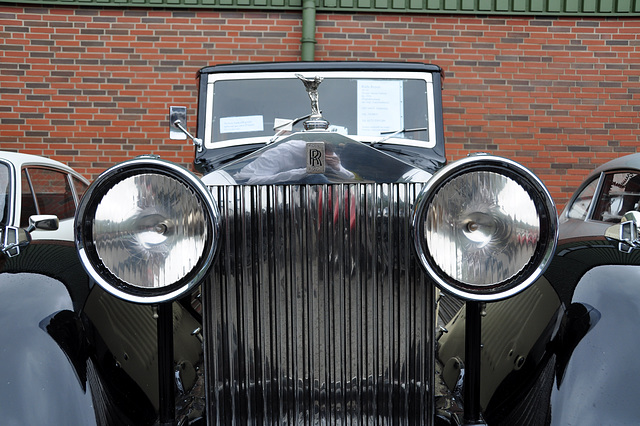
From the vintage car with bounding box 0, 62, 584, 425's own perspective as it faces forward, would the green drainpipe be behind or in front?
behind

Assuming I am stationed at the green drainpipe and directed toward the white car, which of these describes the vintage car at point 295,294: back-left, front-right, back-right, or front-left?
front-left

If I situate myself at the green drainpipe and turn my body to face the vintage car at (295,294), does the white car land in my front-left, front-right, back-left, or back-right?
front-right

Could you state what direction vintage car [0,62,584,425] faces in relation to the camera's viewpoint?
facing the viewer

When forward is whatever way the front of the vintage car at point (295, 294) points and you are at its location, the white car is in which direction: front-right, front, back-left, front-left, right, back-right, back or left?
back-right
